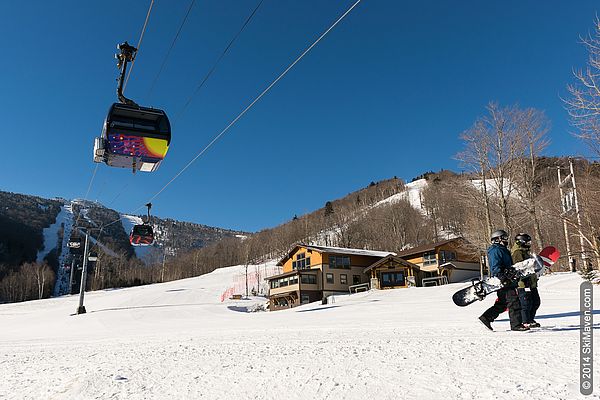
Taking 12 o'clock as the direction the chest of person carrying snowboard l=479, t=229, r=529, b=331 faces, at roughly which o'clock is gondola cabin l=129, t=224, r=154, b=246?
The gondola cabin is roughly at 7 o'clock from the person carrying snowboard.

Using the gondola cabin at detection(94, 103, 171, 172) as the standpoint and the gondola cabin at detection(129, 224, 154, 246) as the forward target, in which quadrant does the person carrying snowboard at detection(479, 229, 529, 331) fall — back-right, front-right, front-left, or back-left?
back-right

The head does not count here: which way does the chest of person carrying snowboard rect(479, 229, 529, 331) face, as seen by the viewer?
to the viewer's right

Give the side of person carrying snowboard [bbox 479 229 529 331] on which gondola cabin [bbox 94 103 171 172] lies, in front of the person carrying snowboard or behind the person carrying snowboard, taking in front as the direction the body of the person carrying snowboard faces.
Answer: behind
